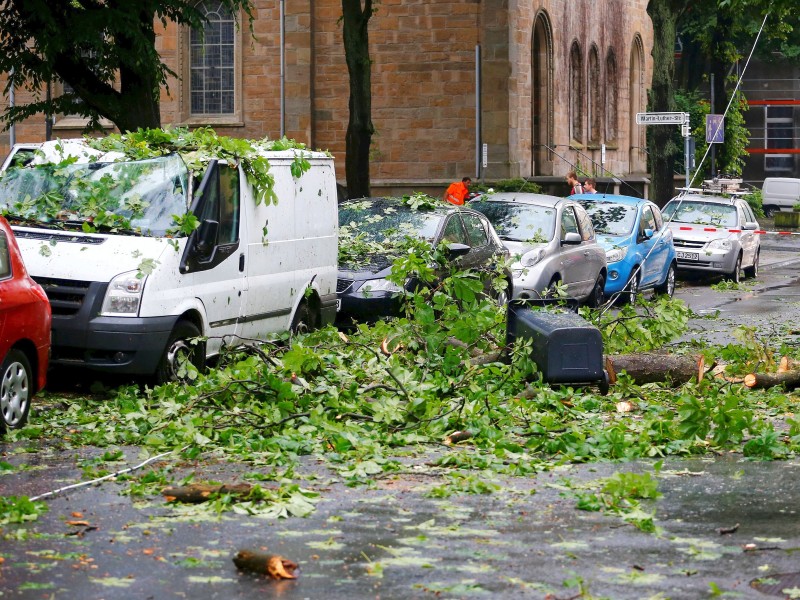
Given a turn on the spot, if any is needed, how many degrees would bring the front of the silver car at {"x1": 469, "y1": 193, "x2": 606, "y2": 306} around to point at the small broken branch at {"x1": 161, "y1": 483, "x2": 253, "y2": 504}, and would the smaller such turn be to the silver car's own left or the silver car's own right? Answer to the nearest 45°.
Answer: approximately 45° to the silver car's own left

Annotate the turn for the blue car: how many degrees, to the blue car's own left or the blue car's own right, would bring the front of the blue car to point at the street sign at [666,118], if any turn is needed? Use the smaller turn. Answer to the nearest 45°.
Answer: approximately 135° to the blue car's own right

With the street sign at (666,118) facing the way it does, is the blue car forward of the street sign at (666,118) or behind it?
forward

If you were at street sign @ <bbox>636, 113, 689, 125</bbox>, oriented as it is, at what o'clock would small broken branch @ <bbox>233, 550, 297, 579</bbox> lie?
The small broken branch is roughly at 12 o'clock from the street sign.

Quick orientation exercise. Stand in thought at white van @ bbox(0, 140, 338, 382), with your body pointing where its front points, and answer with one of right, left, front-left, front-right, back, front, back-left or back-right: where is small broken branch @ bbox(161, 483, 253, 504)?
front-left

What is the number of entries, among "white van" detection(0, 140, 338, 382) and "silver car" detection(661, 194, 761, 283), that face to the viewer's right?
0

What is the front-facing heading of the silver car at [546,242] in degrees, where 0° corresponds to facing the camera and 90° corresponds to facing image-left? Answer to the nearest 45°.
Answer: approximately 45°

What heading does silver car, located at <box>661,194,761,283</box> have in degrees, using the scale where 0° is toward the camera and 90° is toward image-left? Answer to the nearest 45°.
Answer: approximately 45°

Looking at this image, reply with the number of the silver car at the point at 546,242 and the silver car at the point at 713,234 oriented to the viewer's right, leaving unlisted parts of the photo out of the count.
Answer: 0

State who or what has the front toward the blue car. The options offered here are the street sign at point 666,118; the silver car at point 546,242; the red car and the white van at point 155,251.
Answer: the street sign

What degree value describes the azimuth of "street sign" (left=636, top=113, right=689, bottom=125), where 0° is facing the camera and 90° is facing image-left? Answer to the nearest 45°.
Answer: approximately 0°
